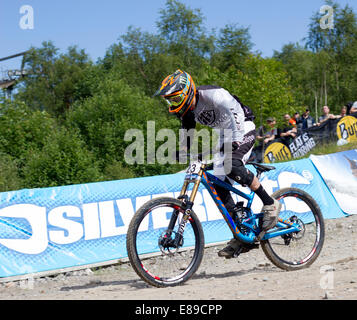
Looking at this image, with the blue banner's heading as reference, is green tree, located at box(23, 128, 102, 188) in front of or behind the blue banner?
behind

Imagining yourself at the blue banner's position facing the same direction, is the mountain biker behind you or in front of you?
in front

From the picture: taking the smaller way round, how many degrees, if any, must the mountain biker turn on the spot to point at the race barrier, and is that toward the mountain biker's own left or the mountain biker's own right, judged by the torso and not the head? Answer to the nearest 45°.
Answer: approximately 135° to the mountain biker's own right

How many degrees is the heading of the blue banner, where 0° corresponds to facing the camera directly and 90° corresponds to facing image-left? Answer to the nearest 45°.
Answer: approximately 315°

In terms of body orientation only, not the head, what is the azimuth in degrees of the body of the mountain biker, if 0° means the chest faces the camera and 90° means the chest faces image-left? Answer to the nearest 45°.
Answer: approximately 45°

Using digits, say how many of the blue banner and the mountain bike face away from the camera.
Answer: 0

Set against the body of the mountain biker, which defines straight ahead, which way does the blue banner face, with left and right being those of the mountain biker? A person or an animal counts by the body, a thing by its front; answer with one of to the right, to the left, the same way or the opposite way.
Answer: to the left
